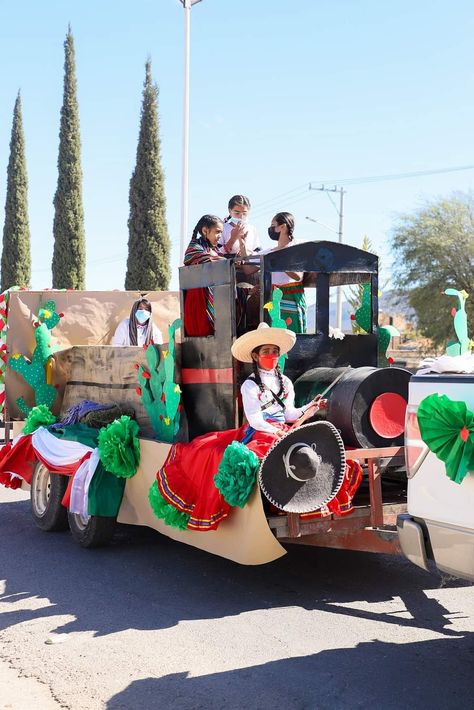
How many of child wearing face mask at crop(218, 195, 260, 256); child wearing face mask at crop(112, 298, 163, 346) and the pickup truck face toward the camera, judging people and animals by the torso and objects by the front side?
2

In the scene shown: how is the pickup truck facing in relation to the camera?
to the viewer's right

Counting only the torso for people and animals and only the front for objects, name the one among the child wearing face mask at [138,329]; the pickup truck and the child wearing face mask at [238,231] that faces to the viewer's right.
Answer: the pickup truck

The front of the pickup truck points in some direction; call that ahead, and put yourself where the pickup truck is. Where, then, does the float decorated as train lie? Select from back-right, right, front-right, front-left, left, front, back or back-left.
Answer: back-left

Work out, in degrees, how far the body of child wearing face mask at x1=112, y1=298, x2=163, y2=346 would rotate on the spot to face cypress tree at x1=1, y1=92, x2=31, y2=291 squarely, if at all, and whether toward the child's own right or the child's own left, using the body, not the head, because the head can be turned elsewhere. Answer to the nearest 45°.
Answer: approximately 180°

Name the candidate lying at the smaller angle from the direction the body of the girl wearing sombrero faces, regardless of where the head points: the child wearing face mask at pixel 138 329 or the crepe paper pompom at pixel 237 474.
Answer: the crepe paper pompom

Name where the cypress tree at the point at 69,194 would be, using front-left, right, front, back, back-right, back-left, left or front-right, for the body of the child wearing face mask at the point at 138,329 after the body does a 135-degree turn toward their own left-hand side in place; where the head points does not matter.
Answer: front-left

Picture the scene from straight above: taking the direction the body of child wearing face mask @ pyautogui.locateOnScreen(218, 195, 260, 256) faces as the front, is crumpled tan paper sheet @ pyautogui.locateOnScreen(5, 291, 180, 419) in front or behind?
behind
